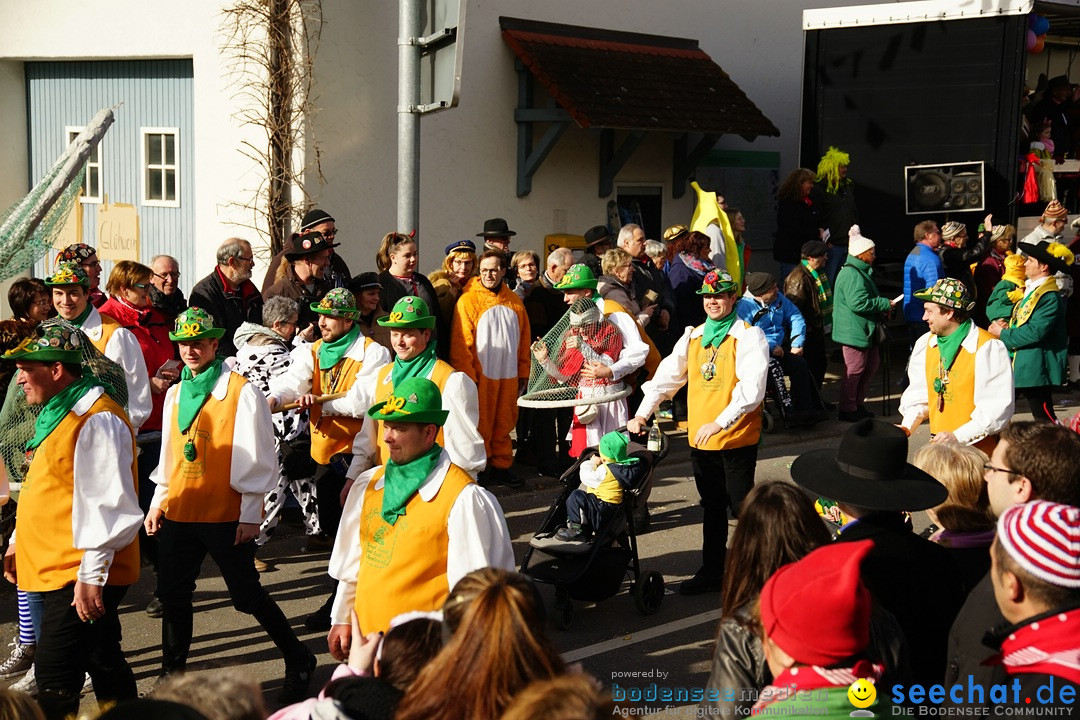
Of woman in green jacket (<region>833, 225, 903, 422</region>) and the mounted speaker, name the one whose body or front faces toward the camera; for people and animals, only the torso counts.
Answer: the mounted speaker

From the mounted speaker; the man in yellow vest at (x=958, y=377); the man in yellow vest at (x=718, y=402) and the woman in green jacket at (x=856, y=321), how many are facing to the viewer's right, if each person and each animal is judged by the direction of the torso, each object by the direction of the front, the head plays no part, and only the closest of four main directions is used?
1

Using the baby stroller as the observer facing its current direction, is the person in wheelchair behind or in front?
behind

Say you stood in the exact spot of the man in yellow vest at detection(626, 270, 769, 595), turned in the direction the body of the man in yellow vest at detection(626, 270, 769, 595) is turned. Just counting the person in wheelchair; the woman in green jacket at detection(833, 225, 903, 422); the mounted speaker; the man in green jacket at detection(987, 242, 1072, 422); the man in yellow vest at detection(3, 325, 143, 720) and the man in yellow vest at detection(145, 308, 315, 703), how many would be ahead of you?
2

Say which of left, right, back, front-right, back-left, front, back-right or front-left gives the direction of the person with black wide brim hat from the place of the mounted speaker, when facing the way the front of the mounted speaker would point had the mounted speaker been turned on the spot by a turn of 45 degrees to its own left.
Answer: front-right

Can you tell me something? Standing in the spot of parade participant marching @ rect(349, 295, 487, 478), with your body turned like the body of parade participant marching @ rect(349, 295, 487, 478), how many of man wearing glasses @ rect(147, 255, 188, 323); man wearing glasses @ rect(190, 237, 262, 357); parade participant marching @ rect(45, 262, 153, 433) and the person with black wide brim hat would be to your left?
1

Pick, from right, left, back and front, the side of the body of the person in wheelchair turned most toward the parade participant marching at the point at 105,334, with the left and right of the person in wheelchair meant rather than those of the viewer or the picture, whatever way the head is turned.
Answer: right

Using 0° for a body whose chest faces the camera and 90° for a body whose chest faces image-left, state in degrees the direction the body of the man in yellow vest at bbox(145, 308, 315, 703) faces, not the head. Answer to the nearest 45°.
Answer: approximately 45°

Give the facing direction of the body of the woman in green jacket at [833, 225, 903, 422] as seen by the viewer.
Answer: to the viewer's right

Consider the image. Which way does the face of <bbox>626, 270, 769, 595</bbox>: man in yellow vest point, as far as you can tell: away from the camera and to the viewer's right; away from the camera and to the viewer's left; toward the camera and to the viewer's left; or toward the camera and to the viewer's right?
toward the camera and to the viewer's left

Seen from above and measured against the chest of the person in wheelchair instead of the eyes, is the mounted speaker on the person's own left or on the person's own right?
on the person's own left

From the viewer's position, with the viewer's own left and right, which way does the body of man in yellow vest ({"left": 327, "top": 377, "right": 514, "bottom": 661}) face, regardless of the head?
facing the viewer and to the left of the viewer

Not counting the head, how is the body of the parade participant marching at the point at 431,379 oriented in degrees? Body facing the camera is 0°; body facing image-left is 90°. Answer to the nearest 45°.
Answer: approximately 45°

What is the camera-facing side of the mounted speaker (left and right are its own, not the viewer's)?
front

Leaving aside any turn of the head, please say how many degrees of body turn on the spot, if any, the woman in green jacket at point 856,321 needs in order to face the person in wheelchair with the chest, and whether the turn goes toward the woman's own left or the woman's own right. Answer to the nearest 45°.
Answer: approximately 135° to the woman's own right

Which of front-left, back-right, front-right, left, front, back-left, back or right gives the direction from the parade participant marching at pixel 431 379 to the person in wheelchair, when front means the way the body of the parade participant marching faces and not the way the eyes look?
back

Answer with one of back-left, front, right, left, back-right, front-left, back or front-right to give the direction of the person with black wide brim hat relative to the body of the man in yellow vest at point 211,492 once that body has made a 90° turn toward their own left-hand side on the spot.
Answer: front
